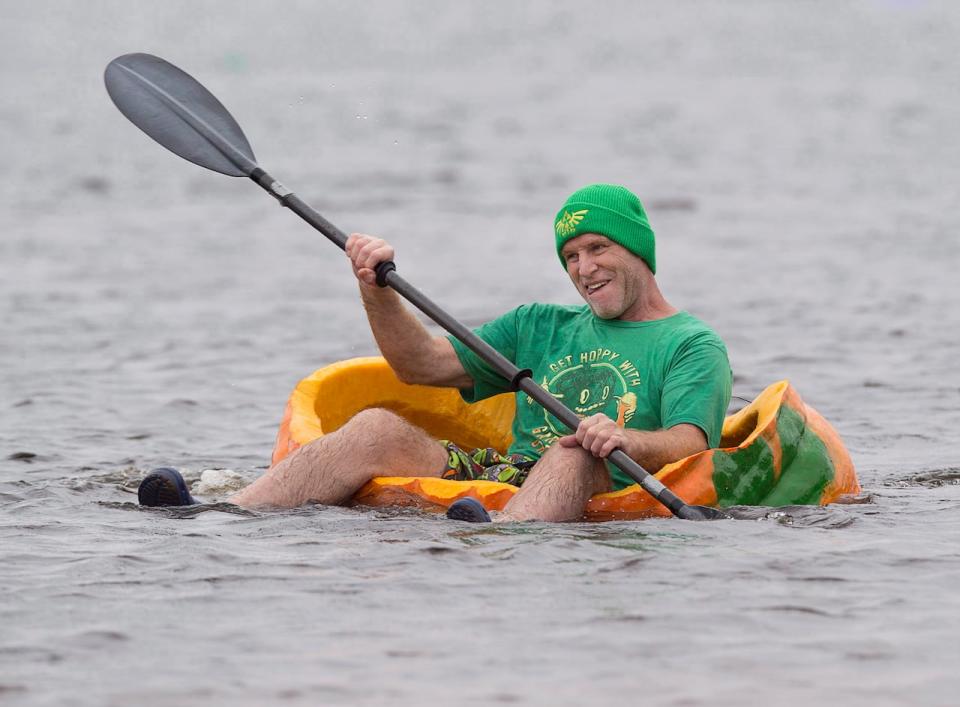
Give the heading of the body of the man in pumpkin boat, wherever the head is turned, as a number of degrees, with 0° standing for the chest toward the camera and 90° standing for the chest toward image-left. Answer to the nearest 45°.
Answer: approximately 45°
